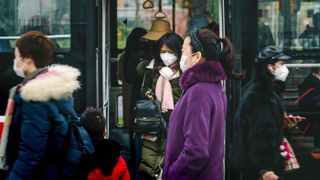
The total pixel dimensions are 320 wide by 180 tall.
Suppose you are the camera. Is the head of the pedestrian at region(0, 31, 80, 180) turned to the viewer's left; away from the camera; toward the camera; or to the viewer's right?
to the viewer's left

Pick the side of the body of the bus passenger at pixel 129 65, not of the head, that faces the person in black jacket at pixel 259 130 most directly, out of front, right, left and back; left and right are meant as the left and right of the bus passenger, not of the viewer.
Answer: right

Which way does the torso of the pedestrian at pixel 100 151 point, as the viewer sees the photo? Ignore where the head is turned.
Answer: away from the camera

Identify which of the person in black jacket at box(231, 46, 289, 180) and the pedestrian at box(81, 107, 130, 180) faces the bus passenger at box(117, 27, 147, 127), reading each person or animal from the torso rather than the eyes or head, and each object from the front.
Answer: the pedestrian at box(81, 107, 130, 180)

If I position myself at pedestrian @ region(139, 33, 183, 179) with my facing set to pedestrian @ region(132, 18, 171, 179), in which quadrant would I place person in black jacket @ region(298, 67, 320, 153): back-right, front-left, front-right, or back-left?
back-right

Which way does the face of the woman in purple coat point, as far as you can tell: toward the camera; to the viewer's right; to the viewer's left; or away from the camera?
to the viewer's left

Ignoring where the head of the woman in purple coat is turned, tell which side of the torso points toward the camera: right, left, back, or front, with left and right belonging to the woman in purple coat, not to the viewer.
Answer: left

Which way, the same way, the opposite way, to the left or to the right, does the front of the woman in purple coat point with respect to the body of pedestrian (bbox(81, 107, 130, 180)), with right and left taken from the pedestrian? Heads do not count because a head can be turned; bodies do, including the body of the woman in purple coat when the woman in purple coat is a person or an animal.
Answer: to the left

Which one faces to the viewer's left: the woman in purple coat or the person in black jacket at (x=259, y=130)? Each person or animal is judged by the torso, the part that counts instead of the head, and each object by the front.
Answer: the woman in purple coat

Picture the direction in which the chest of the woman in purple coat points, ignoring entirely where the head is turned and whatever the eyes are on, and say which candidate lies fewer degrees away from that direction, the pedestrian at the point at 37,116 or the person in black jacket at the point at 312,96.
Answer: the pedestrian
